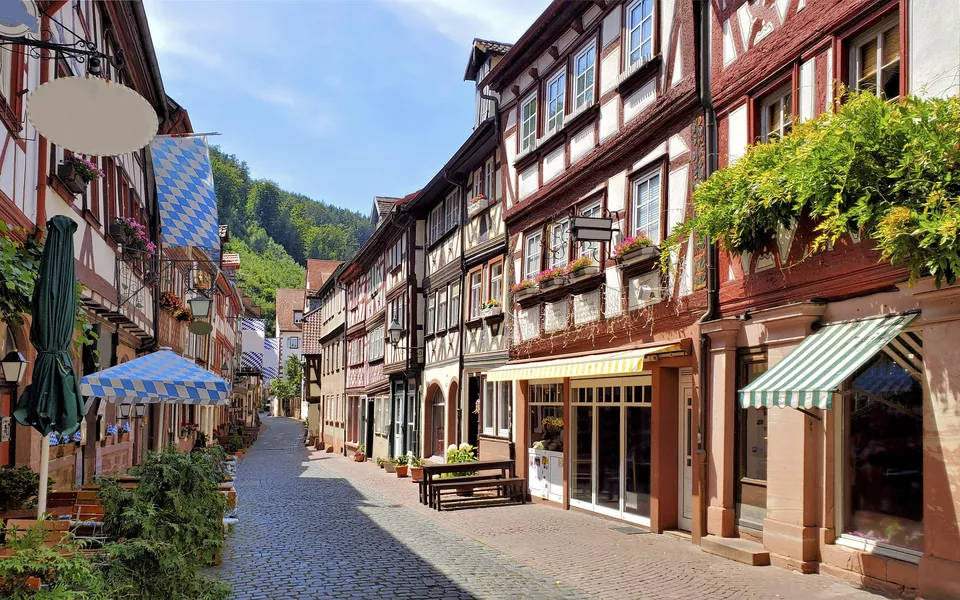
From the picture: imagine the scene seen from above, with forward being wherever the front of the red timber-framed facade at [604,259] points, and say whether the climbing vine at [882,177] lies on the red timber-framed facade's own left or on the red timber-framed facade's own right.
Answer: on the red timber-framed facade's own left

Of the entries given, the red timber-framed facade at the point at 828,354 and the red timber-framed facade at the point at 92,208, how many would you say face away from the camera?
0

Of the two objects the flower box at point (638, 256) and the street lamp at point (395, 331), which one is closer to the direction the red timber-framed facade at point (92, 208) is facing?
the flower box

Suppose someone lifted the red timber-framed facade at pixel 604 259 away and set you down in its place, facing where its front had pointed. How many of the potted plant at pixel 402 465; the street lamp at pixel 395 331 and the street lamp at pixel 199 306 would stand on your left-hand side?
0

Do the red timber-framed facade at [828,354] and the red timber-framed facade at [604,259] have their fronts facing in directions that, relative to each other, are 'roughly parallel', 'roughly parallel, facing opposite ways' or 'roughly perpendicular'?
roughly parallel

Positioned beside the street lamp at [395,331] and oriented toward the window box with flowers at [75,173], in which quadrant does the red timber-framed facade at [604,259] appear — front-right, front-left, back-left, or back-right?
front-left

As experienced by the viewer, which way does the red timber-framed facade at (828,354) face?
facing the viewer and to the left of the viewer

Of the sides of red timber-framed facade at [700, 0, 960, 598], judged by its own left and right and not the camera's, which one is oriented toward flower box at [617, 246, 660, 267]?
right

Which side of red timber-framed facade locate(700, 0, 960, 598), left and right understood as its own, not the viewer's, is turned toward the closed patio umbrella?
front

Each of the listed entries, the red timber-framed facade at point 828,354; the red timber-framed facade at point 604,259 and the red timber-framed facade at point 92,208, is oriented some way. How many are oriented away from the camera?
0

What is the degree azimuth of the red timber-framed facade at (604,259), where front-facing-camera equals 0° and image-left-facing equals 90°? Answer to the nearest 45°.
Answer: approximately 45°

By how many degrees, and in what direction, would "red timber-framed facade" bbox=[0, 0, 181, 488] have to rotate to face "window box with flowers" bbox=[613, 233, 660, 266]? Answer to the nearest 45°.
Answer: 0° — it already faces it

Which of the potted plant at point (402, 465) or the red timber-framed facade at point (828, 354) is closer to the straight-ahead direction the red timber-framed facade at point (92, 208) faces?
the red timber-framed facade

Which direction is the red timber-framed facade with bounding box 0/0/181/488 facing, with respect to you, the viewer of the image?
facing the viewer and to the right of the viewer

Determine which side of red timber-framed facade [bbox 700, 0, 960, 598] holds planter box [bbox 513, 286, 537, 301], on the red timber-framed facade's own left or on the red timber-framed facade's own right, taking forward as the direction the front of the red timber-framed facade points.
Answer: on the red timber-framed facade's own right

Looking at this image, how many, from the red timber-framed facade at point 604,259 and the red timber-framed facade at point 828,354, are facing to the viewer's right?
0
